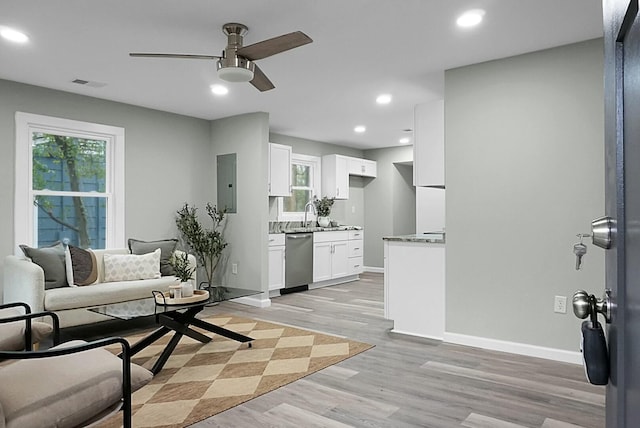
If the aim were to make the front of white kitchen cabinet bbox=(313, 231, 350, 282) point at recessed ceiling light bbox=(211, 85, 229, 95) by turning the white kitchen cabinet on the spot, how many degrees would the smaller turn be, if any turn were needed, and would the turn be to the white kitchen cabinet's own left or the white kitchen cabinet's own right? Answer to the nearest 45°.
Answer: approximately 90° to the white kitchen cabinet's own right

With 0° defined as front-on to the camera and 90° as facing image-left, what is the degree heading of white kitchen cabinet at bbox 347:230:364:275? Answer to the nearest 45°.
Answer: approximately 315°

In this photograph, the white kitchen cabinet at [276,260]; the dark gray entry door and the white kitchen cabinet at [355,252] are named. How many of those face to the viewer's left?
1

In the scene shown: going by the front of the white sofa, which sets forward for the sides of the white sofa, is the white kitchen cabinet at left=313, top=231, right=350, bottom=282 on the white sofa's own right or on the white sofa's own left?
on the white sofa's own left

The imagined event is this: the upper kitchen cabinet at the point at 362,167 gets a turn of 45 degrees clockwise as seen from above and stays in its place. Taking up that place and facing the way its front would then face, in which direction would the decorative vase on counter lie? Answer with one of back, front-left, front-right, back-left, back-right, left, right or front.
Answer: front-right

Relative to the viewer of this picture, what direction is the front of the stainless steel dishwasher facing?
facing the viewer and to the right of the viewer

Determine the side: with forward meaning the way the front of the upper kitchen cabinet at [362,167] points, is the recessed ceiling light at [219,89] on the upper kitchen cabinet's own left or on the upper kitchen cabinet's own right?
on the upper kitchen cabinet's own right

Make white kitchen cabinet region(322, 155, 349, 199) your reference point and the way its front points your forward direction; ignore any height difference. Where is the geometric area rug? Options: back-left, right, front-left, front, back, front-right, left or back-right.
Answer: front-right

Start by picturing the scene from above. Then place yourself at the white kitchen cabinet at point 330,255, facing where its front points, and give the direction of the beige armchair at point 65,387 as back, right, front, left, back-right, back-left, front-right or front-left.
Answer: front-right

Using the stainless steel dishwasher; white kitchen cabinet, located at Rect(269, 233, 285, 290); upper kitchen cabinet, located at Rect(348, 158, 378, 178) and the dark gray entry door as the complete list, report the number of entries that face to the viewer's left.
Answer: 1

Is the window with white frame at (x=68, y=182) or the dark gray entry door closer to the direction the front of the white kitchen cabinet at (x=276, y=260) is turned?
the dark gray entry door

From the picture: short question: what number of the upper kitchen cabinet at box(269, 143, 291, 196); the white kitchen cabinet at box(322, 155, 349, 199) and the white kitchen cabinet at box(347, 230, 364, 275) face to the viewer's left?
0

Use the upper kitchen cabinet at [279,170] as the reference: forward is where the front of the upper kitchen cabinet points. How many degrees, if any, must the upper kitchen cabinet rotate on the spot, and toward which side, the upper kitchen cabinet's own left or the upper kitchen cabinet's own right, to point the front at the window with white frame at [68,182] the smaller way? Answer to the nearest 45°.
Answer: approximately 90° to the upper kitchen cabinet's own right

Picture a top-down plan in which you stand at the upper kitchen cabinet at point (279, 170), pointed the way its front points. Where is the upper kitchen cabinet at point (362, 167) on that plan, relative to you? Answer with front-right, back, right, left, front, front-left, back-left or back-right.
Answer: left
